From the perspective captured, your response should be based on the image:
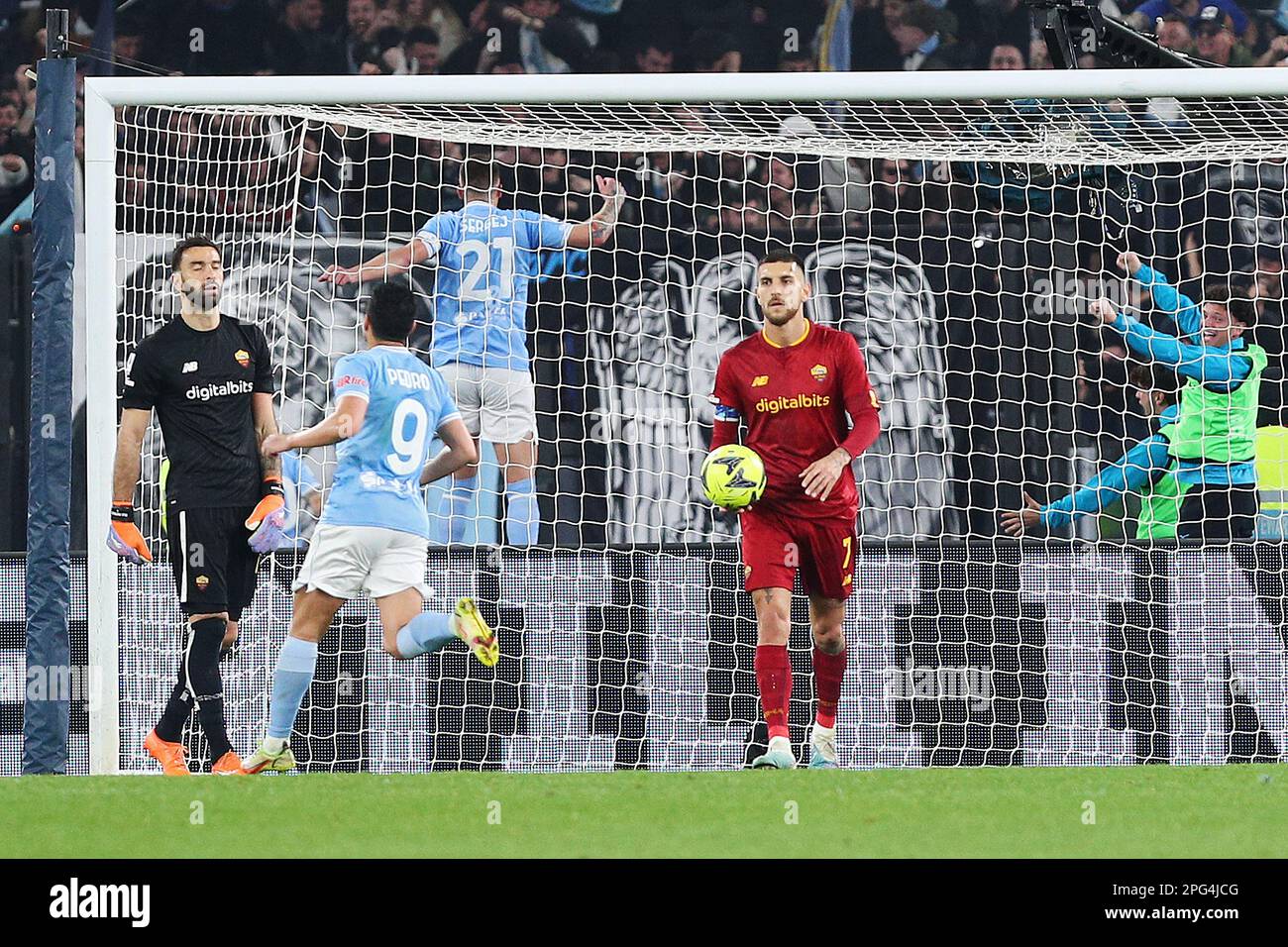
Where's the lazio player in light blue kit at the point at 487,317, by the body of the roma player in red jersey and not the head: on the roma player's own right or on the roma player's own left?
on the roma player's own right

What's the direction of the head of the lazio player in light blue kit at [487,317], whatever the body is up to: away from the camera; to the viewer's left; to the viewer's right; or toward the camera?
away from the camera

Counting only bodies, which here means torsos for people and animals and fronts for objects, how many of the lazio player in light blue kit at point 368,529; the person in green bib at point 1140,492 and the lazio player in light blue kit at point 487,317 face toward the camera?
0

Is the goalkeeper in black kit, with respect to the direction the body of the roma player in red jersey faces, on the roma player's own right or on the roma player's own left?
on the roma player's own right

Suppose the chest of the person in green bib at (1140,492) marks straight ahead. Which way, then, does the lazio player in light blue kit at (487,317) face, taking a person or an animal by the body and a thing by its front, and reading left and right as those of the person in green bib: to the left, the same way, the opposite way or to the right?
to the right

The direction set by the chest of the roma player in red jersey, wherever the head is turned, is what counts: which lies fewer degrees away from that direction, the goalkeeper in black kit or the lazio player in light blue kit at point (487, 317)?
the goalkeeper in black kit

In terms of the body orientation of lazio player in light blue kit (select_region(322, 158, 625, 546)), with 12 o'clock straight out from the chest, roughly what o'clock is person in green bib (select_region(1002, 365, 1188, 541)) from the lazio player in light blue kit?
The person in green bib is roughly at 3 o'clock from the lazio player in light blue kit.

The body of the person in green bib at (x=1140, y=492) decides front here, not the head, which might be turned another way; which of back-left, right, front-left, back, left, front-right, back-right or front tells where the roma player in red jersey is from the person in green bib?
front-left

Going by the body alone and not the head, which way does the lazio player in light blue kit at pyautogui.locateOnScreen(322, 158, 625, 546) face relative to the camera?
away from the camera

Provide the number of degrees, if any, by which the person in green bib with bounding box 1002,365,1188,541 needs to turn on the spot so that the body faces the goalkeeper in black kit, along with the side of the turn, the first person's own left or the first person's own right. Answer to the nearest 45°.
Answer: approximately 45° to the first person's own left

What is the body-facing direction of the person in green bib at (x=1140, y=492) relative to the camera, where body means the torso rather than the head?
to the viewer's left

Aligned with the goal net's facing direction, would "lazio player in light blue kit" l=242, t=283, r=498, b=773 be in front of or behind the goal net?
in front

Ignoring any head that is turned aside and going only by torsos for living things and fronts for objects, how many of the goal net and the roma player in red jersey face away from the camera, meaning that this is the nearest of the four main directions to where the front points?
0

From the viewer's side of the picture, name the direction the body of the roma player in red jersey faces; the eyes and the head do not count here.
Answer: toward the camera
